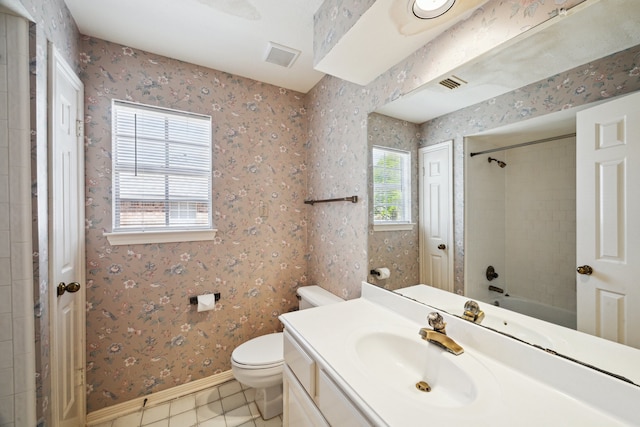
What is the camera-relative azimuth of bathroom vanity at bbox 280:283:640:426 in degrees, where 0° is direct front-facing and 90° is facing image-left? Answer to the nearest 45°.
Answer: approximately 45°
